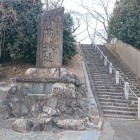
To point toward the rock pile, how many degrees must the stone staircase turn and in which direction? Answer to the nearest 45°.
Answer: approximately 45° to its right

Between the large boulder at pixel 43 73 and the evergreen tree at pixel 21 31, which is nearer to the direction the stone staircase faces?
the large boulder

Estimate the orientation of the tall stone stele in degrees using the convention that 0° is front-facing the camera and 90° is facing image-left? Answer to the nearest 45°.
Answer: approximately 0°

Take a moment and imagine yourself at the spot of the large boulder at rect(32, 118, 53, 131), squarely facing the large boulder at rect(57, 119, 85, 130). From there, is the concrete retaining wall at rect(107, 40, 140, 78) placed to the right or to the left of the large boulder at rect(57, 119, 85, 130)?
left

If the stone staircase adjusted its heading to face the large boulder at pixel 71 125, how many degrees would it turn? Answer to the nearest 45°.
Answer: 0° — it already faces it

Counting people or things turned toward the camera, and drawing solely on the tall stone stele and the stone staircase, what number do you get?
2

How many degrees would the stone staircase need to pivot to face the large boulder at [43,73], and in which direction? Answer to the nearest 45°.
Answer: approximately 45° to its right

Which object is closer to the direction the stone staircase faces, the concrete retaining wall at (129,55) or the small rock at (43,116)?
the small rock

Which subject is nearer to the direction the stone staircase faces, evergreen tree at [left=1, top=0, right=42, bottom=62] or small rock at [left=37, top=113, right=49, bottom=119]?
the small rock
